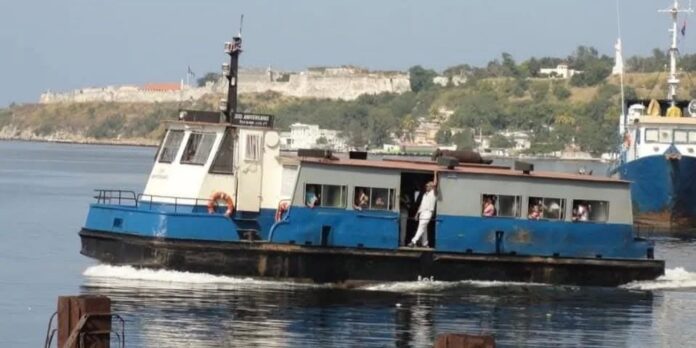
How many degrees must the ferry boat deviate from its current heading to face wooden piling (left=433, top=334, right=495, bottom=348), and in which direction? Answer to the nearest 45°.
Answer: approximately 90° to its left

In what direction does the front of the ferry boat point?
to the viewer's left

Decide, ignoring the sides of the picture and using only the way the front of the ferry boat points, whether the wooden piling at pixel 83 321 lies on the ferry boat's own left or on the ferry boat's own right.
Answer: on the ferry boat's own left
